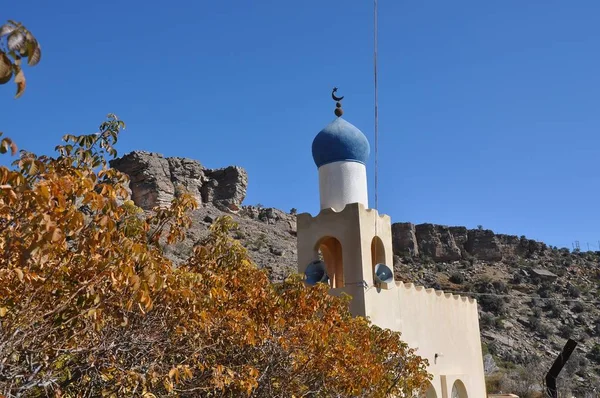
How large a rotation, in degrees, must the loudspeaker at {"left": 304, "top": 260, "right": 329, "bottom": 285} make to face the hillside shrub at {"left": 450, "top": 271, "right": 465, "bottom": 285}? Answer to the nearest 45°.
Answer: approximately 135° to its right

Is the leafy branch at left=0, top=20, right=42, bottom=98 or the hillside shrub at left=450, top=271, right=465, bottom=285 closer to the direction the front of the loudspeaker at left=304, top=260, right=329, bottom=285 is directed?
the leafy branch

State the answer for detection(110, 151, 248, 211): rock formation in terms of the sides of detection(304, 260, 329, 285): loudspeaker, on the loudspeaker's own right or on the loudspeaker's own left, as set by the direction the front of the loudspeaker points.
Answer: on the loudspeaker's own right

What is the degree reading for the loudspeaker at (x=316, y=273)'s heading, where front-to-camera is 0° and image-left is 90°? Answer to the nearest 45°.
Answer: approximately 45°

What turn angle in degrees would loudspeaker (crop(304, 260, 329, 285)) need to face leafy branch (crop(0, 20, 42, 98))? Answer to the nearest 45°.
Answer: approximately 45° to its left
